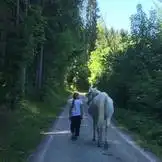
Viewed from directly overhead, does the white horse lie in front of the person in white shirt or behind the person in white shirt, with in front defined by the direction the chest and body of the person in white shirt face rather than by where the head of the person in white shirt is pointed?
behind

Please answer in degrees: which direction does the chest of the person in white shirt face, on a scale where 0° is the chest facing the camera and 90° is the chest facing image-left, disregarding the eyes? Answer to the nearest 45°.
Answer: approximately 180°
